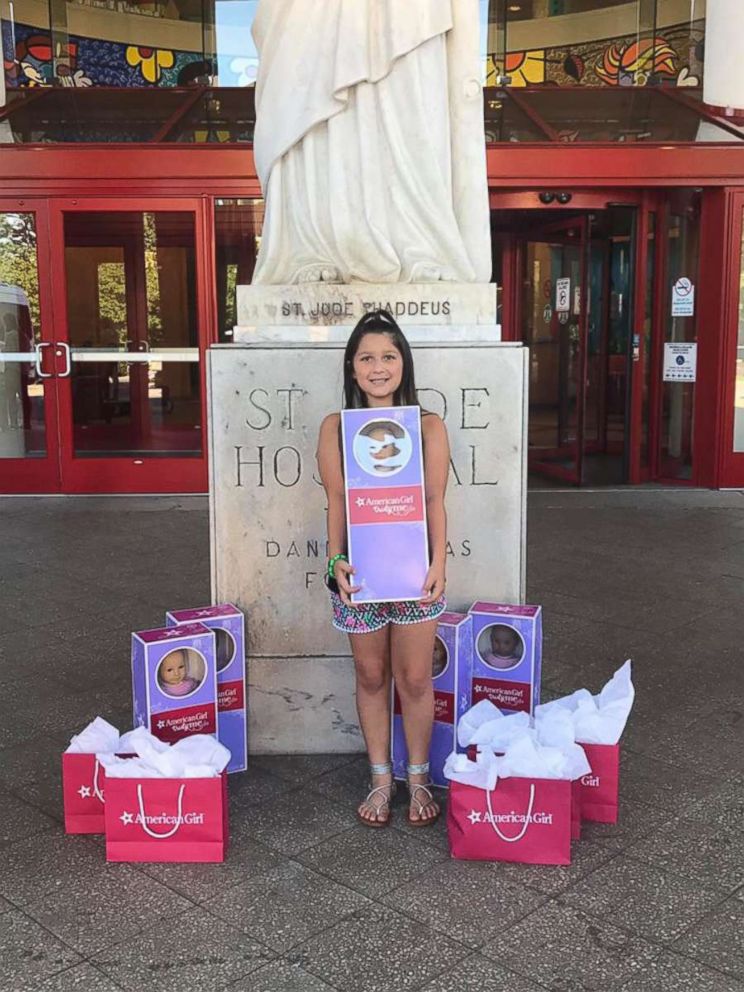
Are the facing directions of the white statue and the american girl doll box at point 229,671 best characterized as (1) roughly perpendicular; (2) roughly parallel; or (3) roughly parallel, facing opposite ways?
roughly parallel

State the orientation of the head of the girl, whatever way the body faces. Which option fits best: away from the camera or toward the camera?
toward the camera

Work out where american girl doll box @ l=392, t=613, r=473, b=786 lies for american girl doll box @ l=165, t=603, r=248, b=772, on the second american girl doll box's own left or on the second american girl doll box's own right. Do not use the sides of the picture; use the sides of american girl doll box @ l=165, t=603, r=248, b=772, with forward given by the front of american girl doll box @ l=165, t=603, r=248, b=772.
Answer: on the second american girl doll box's own left

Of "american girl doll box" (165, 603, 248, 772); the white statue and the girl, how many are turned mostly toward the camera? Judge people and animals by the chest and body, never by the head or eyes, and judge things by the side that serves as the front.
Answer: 3

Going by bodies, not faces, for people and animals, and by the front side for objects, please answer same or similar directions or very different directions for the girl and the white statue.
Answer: same or similar directions

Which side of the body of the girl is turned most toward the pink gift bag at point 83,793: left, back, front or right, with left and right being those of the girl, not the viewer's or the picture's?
right

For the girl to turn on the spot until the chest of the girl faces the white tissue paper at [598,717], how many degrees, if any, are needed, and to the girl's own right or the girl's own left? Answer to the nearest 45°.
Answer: approximately 90° to the girl's own left

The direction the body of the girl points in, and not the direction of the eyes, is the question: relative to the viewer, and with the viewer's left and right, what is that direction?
facing the viewer

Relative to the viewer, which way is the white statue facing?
toward the camera
